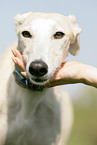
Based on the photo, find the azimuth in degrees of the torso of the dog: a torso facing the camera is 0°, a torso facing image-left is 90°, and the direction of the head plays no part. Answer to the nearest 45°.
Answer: approximately 0°
